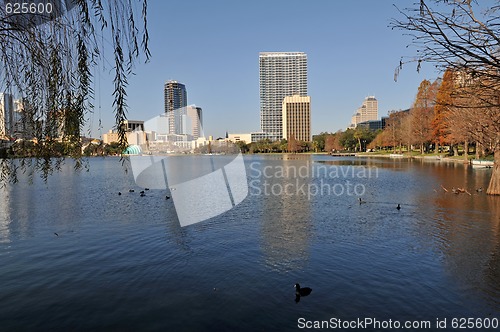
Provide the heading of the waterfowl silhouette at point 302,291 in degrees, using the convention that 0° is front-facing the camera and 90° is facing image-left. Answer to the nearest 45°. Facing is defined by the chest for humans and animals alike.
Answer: approximately 90°

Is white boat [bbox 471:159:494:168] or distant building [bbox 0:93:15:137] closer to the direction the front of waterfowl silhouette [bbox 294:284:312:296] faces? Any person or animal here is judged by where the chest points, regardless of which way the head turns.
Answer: the distant building

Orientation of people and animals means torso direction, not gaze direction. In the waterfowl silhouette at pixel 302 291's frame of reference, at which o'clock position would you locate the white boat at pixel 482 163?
The white boat is roughly at 4 o'clock from the waterfowl silhouette.
